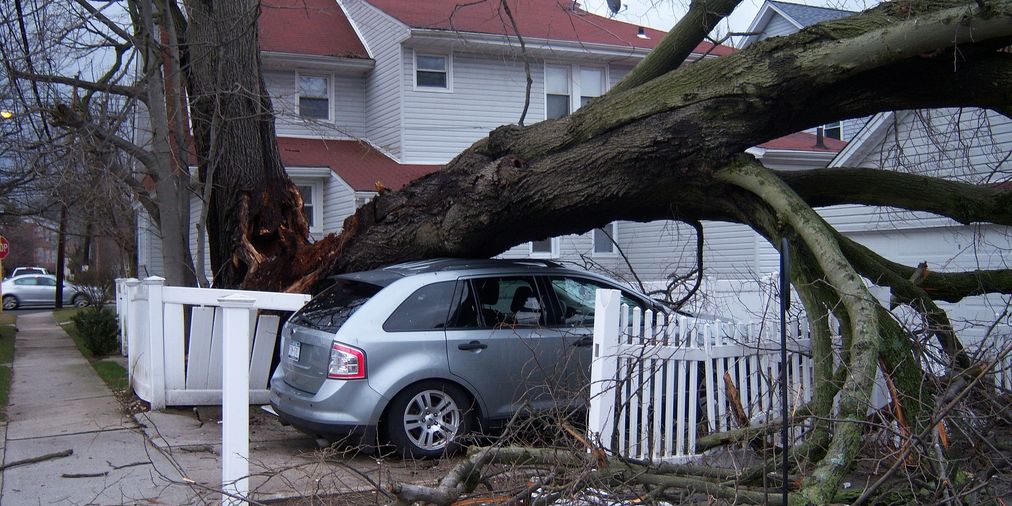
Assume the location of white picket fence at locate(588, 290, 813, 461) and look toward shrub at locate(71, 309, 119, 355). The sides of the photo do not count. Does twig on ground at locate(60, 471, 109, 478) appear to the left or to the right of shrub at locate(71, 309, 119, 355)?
left

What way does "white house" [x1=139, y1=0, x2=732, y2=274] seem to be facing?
toward the camera

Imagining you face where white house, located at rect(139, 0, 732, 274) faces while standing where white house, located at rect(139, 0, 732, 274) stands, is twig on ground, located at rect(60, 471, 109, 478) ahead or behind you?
ahead

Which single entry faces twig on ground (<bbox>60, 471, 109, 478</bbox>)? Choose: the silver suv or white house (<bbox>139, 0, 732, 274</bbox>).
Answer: the white house

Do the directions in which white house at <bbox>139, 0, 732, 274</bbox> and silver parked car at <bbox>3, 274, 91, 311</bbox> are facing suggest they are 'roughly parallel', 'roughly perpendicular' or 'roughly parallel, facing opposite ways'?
roughly perpendicular

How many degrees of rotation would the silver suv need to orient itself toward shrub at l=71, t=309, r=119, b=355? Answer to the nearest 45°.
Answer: approximately 90° to its left

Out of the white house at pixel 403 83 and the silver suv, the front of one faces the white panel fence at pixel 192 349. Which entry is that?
the white house

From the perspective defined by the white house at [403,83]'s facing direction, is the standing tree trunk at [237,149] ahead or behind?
ahead

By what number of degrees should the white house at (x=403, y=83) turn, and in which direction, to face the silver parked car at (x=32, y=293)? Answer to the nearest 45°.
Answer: approximately 135° to its right

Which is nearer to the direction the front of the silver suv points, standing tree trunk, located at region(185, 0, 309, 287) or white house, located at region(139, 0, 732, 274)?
the white house

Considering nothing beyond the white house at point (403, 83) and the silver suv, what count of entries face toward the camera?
1

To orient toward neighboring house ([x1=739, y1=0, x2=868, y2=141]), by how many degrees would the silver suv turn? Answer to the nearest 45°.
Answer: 0° — it already faces it

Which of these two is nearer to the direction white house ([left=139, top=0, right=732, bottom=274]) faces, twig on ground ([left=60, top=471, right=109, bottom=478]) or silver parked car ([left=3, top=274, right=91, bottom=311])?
the twig on ground
